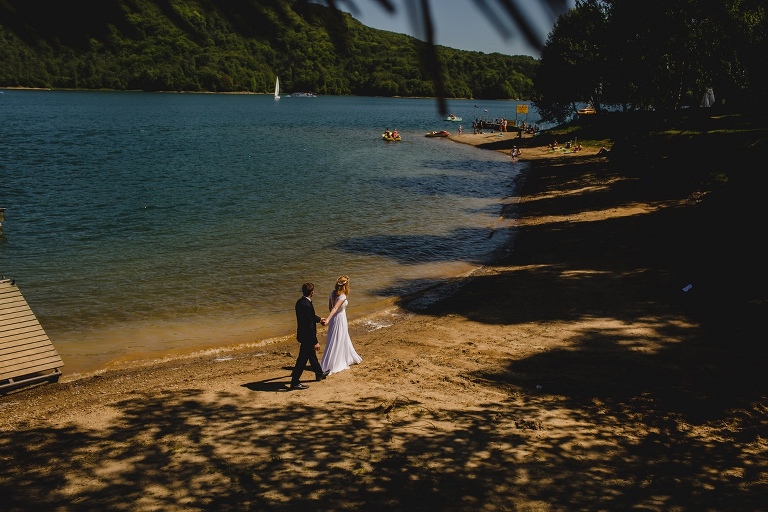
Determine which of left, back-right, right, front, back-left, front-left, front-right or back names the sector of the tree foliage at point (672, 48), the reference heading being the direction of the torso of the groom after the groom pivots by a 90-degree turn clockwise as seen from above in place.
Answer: back-left

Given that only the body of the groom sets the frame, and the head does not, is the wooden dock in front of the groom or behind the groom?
behind

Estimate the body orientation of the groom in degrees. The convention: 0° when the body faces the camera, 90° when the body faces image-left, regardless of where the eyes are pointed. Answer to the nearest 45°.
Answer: approximately 270°
